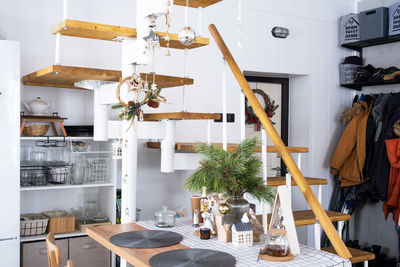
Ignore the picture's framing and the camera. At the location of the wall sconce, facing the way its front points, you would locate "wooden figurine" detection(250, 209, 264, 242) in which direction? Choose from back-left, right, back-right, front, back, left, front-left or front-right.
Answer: front

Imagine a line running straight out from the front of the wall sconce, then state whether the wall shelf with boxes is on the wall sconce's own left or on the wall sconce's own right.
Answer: on the wall sconce's own left

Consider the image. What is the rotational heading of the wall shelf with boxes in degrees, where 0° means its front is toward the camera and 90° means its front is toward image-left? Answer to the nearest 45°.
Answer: approximately 45°

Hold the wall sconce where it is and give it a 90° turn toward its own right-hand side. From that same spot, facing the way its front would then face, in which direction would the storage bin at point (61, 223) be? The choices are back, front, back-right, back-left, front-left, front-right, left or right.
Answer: front-left

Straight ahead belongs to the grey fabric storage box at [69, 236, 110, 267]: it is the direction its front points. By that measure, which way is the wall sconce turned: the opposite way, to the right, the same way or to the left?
the same way

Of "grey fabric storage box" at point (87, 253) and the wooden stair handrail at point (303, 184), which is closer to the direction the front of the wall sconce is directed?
the wooden stair handrail

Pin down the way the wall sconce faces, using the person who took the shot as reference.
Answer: facing the viewer

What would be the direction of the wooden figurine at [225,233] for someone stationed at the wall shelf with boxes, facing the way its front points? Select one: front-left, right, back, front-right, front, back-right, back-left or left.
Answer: front-left

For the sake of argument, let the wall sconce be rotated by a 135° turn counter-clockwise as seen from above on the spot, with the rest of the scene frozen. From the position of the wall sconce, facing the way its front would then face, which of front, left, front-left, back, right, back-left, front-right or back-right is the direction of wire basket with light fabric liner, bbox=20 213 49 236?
back

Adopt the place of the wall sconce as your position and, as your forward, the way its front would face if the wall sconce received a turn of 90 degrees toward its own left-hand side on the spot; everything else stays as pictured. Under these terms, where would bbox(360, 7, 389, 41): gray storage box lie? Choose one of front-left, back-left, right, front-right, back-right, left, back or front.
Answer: front

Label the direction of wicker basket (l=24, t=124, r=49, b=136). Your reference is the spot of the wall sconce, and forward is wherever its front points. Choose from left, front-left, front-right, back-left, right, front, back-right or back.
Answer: front-right

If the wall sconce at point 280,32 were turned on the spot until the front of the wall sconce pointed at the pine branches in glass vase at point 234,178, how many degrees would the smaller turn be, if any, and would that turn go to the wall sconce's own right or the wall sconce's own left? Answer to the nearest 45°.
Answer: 0° — it already faces it

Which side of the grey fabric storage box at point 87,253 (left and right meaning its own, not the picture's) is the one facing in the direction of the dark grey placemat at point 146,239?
front

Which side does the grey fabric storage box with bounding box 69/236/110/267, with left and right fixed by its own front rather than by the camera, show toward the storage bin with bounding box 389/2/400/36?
left

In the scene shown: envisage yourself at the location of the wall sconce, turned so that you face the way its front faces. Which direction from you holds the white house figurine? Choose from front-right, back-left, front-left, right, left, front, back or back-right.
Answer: front

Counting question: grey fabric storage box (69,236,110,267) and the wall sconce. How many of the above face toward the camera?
2
